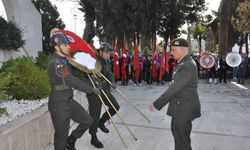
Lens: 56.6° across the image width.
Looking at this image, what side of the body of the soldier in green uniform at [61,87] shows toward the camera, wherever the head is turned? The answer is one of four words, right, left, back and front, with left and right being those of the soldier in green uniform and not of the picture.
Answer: right

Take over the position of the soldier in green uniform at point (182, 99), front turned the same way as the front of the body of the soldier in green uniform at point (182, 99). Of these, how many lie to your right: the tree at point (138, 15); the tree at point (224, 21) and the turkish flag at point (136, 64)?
3

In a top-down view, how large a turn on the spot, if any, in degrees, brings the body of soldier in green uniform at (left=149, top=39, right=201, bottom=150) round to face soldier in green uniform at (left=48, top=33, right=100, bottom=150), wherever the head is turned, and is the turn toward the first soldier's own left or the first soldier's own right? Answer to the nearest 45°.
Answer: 0° — they already face them

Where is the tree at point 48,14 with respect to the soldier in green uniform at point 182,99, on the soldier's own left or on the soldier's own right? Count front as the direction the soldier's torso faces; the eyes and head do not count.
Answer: on the soldier's own right

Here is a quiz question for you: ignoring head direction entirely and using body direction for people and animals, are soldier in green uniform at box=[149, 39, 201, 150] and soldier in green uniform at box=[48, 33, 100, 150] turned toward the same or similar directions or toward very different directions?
very different directions

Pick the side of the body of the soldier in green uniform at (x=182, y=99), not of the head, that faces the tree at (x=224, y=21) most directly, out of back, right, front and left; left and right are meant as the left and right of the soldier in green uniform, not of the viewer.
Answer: right

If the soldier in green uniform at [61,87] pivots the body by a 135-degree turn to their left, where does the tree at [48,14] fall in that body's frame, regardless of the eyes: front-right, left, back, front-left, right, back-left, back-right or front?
front-right

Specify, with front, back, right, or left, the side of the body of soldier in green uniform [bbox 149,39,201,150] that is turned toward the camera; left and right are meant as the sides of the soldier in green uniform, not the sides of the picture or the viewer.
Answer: left

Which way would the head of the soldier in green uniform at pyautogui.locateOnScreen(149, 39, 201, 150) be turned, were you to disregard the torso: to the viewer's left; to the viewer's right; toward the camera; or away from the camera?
to the viewer's left

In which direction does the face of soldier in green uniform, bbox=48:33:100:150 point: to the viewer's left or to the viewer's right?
to the viewer's right

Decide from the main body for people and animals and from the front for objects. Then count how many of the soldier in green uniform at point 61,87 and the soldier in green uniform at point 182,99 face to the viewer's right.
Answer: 1
